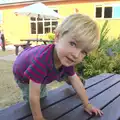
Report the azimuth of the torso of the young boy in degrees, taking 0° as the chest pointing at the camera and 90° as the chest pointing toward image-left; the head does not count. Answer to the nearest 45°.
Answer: approximately 315°
